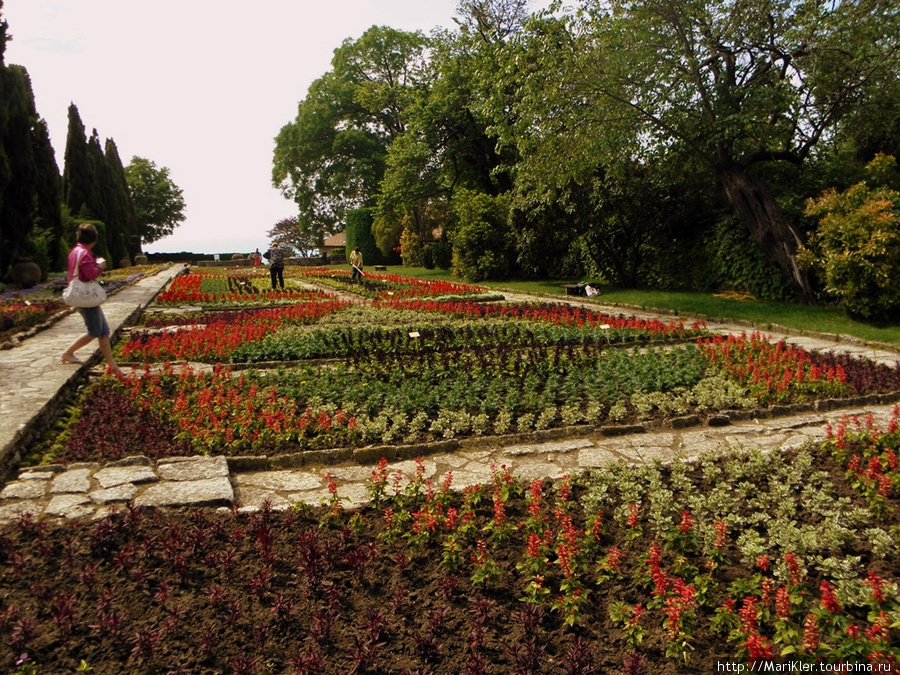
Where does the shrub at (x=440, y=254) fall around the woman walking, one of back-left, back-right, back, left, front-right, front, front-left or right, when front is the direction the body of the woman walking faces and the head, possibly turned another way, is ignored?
front-left

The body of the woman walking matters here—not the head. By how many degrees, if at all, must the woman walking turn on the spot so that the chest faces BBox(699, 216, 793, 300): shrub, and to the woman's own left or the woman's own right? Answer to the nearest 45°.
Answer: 0° — they already face it

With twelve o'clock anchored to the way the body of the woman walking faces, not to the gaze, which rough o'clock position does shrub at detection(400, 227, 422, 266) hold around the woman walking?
The shrub is roughly at 10 o'clock from the woman walking.

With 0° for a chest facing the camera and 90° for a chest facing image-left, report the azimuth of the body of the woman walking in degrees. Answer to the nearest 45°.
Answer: approximately 270°

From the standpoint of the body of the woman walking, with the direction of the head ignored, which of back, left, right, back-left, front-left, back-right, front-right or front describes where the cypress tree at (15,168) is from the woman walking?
left

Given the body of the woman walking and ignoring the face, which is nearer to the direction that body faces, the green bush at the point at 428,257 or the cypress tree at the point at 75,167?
the green bush

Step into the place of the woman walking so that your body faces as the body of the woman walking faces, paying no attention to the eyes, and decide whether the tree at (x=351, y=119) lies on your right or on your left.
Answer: on your left

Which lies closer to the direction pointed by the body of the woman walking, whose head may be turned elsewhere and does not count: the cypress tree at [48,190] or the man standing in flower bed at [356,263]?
the man standing in flower bed

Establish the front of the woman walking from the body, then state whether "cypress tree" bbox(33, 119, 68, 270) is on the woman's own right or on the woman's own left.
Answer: on the woman's own left

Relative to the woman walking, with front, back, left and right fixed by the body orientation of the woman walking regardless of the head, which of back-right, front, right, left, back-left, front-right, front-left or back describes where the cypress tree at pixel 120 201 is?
left
